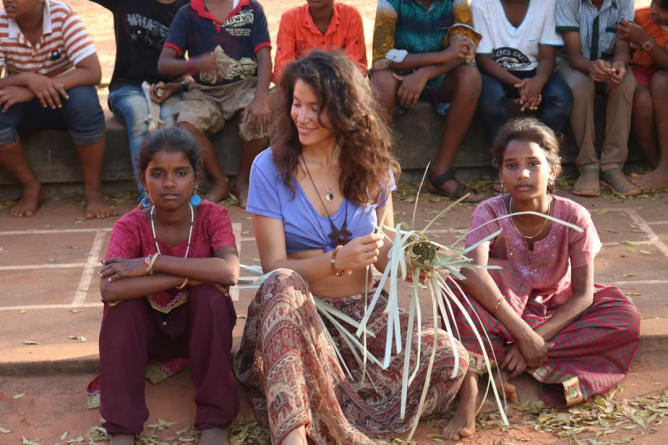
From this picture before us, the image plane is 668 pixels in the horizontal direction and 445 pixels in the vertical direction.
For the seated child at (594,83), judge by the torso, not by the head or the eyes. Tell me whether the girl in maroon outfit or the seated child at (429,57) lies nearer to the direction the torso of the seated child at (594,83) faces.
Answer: the girl in maroon outfit

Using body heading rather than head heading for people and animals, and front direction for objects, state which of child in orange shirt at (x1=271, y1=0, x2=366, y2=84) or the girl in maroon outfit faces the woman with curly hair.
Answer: the child in orange shirt

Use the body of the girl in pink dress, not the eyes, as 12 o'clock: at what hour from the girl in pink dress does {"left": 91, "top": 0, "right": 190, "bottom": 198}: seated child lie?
The seated child is roughly at 4 o'clock from the girl in pink dress.

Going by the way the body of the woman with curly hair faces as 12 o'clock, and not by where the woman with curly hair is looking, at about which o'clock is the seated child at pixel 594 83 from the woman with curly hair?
The seated child is roughly at 7 o'clock from the woman with curly hair.

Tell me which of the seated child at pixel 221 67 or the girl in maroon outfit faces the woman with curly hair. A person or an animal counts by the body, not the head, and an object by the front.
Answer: the seated child

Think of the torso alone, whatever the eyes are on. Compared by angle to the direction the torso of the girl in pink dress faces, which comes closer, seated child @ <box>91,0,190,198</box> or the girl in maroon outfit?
the girl in maroon outfit

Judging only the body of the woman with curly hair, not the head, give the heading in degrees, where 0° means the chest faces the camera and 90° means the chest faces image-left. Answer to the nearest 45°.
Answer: approximately 0°

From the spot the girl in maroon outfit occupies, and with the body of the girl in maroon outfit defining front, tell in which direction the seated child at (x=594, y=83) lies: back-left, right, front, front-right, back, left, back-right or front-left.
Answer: back-left
